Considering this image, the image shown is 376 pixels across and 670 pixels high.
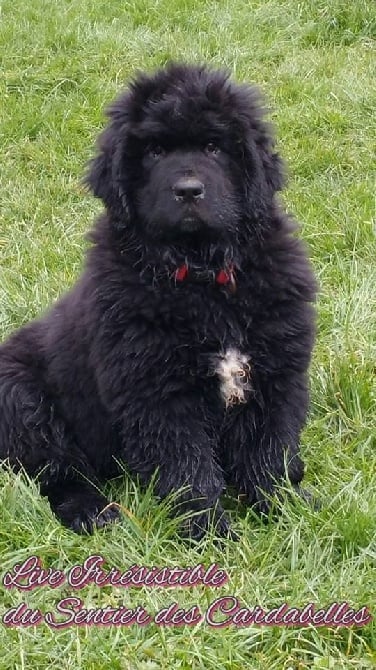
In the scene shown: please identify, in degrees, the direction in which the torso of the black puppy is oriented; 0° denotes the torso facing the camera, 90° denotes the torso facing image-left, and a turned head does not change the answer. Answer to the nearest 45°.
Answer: approximately 315°
